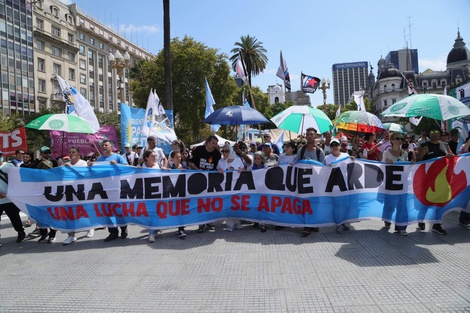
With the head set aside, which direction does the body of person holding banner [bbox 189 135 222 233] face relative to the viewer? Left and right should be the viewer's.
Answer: facing the viewer

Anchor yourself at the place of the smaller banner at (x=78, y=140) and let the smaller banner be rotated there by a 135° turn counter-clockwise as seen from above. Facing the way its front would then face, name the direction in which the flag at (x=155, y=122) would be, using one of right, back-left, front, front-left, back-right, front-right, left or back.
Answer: right

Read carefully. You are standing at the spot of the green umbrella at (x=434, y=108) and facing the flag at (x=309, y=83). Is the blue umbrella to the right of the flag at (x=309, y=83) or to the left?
left

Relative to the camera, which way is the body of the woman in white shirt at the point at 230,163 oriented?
toward the camera

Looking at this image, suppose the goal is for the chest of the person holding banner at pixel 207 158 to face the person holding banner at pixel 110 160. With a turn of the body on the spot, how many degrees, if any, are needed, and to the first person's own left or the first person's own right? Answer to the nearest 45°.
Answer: approximately 90° to the first person's own right

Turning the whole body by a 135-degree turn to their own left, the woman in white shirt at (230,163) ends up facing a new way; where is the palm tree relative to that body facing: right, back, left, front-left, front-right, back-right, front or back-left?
front-left

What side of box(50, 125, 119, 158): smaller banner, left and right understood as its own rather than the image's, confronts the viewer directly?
front

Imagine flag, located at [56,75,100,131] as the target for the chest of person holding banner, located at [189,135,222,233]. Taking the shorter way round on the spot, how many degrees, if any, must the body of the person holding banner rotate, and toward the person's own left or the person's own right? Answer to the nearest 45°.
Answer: approximately 135° to the person's own right

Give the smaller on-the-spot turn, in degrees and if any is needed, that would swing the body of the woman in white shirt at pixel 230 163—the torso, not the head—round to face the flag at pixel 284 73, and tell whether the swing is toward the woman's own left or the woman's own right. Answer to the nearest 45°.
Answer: approximately 180°

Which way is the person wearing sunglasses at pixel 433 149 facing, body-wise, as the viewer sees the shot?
toward the camera

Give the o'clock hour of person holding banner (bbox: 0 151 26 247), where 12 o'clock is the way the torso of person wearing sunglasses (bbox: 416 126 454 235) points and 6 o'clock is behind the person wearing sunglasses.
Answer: The person holding banner is roughly at 2 o'clock from the person wearing sunglasses.

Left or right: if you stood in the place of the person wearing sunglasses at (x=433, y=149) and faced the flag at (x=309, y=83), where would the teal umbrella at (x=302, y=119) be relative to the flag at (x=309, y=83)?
left

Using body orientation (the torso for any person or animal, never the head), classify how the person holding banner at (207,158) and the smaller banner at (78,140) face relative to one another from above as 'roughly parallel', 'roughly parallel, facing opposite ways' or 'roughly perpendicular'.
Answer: roughly parallel

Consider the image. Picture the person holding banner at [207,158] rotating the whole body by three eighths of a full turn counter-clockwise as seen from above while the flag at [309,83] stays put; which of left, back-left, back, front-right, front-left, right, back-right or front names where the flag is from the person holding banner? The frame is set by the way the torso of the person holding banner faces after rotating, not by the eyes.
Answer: front
